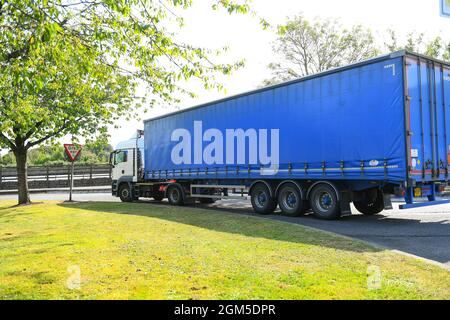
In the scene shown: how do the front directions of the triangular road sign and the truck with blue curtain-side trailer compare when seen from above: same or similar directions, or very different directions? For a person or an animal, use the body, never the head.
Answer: very different directions

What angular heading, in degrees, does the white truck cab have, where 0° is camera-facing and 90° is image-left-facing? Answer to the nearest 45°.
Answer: approximately 135°

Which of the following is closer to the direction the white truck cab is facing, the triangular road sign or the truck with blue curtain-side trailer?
the triangular road sign

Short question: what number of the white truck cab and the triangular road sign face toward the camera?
1

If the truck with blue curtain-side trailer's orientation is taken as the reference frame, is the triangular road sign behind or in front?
in front

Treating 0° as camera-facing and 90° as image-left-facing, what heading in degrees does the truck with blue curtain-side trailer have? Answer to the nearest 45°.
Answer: approximately 135°

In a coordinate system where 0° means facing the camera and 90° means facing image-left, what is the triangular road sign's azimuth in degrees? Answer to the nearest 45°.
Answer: approximately 0°

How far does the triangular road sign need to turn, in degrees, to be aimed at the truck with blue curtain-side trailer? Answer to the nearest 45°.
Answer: approximately 45° to its left

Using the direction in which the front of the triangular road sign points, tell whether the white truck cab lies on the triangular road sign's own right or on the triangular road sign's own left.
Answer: on the triangular road sign's own left
